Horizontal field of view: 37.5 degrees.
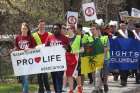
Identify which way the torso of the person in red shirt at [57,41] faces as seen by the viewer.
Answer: toward the camera

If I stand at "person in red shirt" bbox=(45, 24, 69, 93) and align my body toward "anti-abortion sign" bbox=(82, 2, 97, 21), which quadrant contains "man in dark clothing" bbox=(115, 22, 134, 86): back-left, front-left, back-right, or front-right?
front-right

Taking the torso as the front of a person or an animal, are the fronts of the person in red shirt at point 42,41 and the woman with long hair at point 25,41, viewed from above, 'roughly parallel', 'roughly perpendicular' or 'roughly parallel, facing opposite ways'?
roughly parallel

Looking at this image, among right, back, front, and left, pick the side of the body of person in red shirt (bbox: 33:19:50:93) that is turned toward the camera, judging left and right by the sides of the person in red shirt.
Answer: front

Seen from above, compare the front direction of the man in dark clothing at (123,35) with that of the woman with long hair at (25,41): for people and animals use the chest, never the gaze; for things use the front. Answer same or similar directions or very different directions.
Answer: same or similar directions

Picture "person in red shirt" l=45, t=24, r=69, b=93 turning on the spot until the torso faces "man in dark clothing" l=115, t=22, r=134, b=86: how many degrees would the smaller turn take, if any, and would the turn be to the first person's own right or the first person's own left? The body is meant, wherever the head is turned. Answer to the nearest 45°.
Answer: approximately 135° to the first person's own left

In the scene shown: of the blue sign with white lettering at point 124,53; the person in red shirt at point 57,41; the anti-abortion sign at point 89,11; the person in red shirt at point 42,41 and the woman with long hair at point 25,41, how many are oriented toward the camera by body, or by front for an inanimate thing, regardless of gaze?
5

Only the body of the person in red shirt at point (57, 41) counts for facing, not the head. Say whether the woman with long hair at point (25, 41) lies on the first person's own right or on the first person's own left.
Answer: on the first person's own right

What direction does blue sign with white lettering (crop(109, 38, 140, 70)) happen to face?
toward the camera

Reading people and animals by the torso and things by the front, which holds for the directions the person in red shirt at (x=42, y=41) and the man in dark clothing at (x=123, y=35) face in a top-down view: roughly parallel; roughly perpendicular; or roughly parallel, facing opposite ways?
roughly parallel

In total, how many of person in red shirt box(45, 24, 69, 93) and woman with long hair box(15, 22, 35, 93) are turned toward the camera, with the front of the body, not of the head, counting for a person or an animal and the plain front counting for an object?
2

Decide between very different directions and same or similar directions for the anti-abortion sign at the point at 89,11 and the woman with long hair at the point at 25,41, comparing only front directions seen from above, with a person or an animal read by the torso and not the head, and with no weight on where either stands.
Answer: same or similar directions
